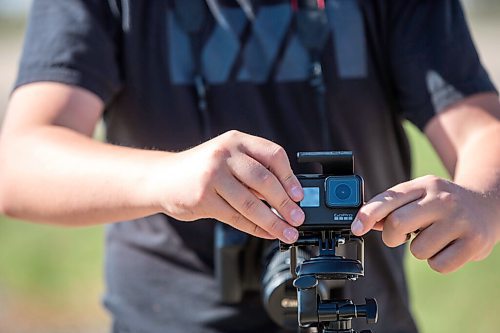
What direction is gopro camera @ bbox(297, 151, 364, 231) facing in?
toward the camera
